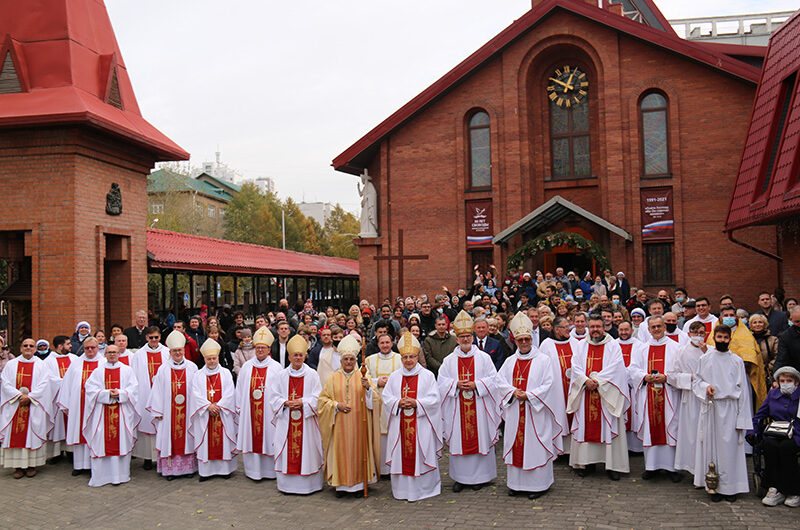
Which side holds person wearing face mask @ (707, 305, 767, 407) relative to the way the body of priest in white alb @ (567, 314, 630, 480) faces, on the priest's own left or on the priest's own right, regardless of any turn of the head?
on the priest's own left

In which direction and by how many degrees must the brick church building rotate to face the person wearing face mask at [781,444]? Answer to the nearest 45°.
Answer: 0° — it already faces them

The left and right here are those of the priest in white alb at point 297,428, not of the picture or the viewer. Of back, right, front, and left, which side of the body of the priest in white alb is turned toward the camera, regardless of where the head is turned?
front

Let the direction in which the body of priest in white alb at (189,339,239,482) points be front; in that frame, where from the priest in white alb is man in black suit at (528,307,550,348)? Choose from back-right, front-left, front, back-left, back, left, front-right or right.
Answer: left

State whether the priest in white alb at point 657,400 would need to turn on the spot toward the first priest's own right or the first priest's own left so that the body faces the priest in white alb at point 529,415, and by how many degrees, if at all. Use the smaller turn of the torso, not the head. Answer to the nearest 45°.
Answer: approximately 45° to the first priest's own right

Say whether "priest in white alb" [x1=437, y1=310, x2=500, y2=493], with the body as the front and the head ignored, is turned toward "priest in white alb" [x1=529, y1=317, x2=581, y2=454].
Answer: no

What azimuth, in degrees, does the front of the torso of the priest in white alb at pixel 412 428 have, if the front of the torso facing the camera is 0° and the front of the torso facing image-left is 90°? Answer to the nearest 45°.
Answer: approximately 0°

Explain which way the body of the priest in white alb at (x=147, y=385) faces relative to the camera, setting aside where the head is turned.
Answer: toward the camera

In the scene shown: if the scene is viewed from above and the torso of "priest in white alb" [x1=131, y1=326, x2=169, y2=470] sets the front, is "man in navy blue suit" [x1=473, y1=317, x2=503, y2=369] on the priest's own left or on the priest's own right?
on the priest's own left

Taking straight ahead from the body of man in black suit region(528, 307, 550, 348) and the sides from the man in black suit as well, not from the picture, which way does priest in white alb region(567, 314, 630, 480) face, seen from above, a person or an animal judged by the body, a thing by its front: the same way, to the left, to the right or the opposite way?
the same way

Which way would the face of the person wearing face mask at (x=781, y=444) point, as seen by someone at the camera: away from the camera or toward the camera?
toward the camera

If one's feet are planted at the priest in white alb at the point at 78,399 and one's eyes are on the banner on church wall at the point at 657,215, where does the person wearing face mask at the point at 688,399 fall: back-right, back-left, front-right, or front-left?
front-right

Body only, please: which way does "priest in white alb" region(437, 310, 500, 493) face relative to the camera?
toward the camera

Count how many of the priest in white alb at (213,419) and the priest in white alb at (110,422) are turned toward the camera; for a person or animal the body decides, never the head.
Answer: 2

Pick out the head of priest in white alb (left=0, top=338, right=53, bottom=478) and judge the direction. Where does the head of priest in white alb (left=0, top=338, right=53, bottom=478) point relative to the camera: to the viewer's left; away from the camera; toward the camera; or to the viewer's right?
toward the camera

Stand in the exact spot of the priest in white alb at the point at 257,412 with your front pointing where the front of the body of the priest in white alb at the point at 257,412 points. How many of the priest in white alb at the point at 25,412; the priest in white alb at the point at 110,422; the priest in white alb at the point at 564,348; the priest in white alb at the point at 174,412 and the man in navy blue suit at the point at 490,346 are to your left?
2

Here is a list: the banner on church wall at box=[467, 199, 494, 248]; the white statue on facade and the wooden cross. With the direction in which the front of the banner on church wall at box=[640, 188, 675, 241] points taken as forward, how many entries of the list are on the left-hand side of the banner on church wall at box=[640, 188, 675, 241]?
0

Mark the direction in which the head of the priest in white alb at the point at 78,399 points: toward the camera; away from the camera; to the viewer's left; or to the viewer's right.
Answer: toward the camera

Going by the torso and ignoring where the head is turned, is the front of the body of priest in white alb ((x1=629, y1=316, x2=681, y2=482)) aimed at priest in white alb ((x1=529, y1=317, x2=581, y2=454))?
no
